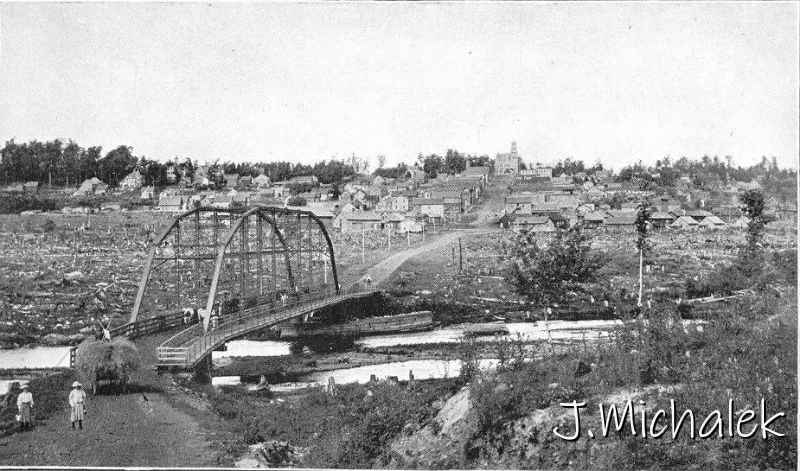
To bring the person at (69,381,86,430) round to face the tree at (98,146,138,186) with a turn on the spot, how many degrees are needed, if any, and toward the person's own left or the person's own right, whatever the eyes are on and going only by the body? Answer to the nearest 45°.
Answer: approximately 180°

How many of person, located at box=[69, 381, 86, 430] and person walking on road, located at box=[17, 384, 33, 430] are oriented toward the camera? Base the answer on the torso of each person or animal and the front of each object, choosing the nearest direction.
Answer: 2

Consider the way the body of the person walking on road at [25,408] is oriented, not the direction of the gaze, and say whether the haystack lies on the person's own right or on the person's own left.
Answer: on the person's own left

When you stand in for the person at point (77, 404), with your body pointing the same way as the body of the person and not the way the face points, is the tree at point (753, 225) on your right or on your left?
on your left

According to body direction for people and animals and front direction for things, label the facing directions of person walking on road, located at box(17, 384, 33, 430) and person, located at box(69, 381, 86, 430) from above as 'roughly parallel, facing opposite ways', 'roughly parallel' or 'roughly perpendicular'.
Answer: roughly parallel

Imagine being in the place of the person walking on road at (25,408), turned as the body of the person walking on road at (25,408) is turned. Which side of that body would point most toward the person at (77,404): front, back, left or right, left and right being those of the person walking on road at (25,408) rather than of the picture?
left

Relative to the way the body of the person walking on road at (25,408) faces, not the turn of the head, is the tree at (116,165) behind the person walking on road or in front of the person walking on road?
behind

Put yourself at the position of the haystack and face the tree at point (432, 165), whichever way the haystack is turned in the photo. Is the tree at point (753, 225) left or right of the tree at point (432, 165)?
right

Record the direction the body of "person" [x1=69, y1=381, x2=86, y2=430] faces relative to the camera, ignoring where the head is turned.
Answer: toward the camera

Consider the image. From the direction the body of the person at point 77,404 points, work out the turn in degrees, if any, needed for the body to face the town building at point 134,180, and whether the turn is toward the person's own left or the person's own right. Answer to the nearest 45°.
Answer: approximately 180°

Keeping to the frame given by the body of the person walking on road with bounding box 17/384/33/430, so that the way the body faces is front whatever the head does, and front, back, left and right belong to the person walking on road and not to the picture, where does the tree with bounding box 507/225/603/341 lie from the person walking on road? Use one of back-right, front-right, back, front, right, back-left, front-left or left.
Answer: left

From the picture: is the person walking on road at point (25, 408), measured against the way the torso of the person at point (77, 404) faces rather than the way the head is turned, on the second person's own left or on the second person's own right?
on the second person's own right

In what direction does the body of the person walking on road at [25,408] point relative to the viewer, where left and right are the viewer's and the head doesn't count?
facing the viewer

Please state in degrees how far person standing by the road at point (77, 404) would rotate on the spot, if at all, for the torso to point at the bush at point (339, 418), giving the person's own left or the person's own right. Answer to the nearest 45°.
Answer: approximately 90° to the person's own left

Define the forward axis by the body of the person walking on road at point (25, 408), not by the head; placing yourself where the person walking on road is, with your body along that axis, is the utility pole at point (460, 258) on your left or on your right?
on your left
